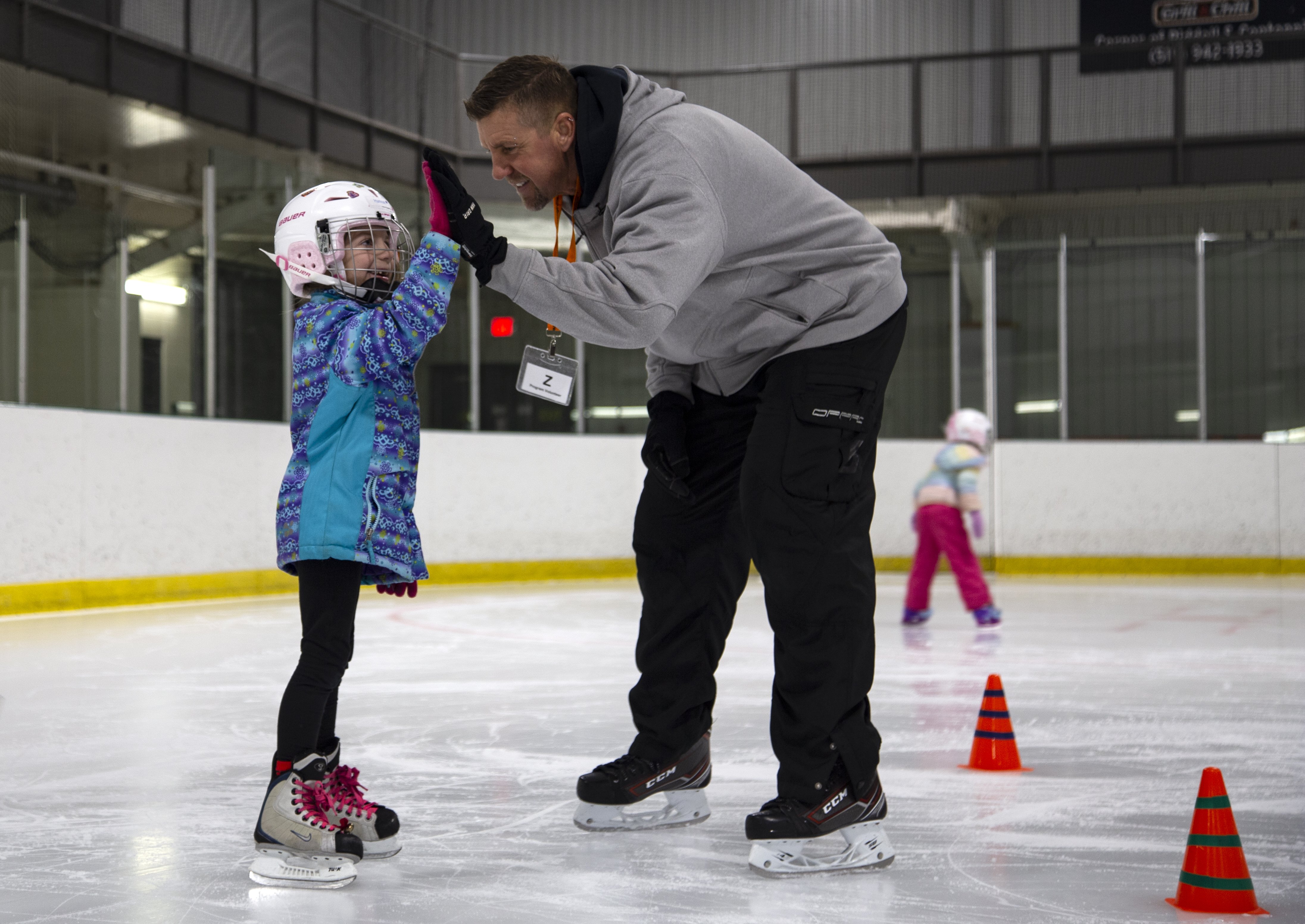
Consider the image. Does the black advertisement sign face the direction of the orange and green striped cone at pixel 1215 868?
yes

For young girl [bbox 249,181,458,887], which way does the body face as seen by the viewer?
to the viewer's right

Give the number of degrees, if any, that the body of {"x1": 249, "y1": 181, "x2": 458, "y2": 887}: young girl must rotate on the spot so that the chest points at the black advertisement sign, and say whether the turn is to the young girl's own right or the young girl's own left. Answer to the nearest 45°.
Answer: approximately 45° to the young girl's own left

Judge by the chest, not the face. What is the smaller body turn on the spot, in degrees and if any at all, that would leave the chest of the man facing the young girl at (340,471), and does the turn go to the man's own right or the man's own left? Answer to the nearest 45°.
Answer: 0° — they already face them

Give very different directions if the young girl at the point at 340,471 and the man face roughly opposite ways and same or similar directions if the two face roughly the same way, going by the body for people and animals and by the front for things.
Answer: very different directions

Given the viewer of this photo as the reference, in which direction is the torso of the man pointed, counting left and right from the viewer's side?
facing to the left of the viewer

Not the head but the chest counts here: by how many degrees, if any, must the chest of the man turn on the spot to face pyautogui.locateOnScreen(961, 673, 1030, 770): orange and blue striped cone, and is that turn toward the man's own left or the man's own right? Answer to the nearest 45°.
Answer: approximately 135° to the man's own right

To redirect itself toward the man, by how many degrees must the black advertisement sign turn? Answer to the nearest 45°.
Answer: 0° — it already faces them

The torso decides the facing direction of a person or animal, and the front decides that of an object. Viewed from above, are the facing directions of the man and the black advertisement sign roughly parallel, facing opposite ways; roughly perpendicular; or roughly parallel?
roughly perpendicular
